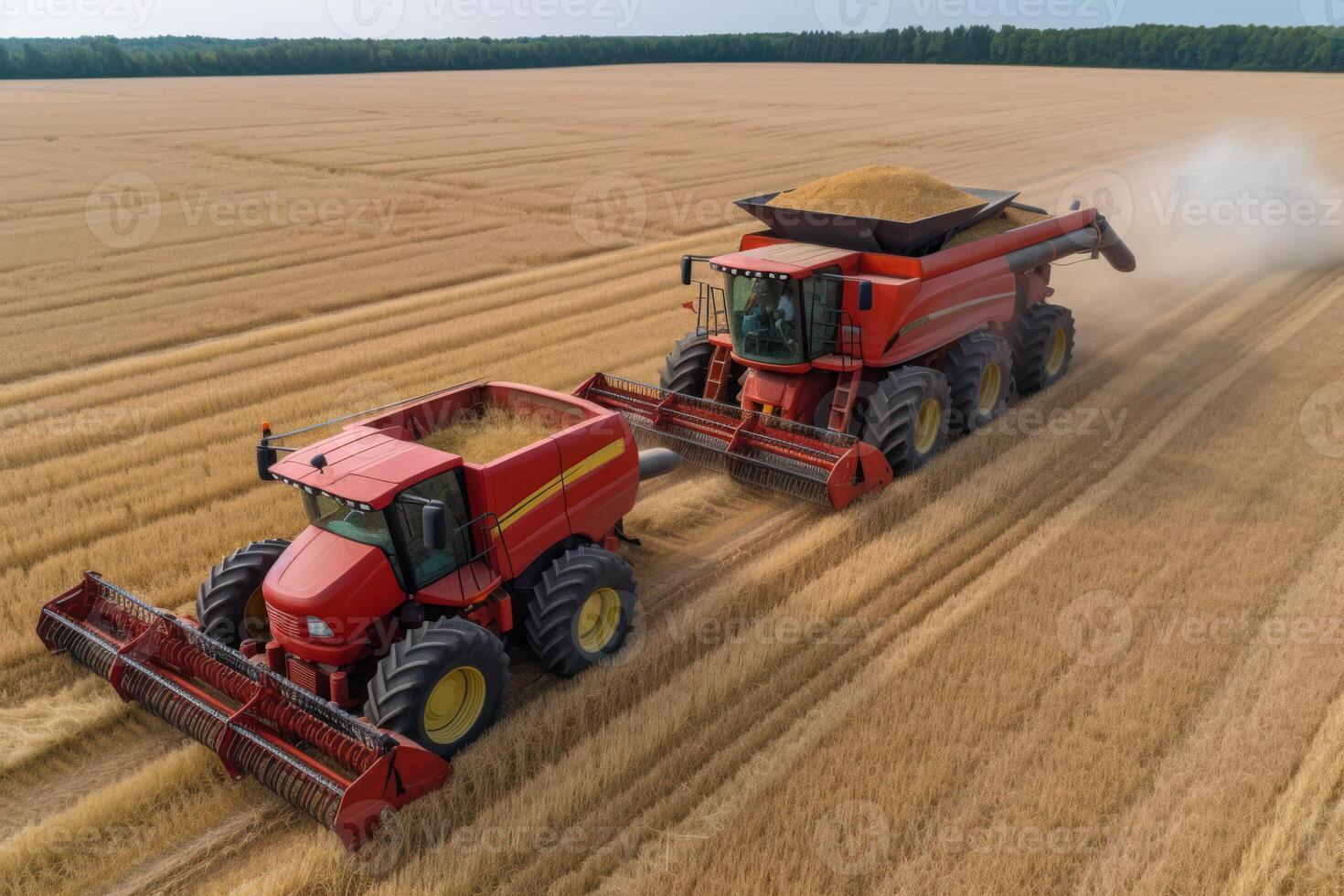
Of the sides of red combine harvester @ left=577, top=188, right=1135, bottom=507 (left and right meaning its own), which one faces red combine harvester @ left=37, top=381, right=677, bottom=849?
front

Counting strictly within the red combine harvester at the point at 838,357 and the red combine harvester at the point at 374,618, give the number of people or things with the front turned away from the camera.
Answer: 0

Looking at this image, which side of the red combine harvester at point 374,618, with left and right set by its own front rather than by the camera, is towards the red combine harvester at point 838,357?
back

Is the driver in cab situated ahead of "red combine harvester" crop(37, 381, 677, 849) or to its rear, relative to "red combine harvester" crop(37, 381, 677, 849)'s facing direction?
to the rear

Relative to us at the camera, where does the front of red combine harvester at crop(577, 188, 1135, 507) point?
facing the viewer and to the left of the viewer
